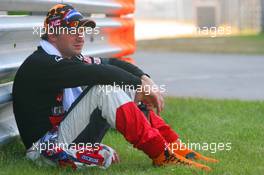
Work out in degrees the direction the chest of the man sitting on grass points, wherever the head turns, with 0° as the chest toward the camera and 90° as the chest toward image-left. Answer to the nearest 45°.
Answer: approximately 270°

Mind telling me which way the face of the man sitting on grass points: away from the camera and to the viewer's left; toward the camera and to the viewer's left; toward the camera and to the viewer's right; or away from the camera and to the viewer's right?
toward the camera and to the viewer's right
